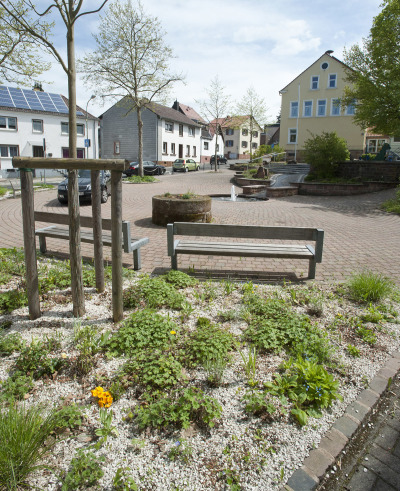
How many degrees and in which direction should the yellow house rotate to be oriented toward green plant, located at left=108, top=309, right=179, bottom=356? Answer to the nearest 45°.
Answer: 0° — it already faces it

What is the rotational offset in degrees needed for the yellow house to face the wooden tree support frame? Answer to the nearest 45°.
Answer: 0° — it already faces it

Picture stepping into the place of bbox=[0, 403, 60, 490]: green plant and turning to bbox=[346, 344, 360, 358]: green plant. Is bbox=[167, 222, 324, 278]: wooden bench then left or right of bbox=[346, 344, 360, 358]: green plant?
left

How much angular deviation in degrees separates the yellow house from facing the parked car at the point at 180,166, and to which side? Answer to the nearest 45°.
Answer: approximately 90° to its right

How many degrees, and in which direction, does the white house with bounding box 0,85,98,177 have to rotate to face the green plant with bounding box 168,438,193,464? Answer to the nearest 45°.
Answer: approximately 45° to its right

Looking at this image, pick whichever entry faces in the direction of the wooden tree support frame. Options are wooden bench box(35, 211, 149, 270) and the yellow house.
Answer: the yellow house

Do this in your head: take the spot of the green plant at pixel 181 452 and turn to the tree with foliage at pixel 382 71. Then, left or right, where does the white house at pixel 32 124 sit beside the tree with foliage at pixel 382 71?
left

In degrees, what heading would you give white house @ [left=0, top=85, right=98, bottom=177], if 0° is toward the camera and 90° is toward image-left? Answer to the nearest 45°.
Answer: approximately 315°
